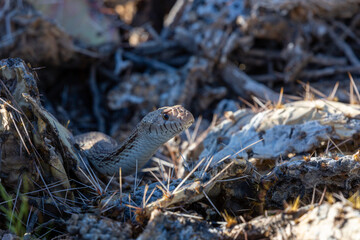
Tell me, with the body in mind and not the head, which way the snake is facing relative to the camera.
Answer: to the viewer's right
